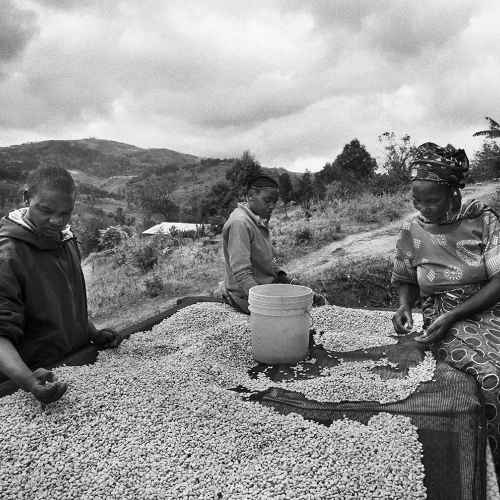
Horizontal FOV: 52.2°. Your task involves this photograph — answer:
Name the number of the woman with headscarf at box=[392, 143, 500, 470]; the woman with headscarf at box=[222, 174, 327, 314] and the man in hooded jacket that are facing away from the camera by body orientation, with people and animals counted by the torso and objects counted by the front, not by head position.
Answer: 0

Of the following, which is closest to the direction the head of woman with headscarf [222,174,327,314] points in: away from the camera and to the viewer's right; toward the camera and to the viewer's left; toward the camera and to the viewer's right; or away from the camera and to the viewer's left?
toward the camera and to the viewer's right

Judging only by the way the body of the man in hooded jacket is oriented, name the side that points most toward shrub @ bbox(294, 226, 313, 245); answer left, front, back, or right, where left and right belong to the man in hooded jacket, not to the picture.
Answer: left

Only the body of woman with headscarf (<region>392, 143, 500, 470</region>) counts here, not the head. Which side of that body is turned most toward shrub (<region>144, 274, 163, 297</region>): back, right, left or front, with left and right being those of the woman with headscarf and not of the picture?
right

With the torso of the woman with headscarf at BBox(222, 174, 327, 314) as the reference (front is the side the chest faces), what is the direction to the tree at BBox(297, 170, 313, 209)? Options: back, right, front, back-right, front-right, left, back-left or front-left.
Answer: back-left

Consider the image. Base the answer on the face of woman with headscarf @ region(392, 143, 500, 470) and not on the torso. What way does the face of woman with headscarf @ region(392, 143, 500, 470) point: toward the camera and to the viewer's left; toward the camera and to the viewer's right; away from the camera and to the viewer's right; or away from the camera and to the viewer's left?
toward the camera and to the viewer's left

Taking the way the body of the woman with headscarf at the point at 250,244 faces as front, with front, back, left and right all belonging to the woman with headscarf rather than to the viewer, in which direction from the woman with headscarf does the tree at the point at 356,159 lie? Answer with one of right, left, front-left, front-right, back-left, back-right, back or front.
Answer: back-left

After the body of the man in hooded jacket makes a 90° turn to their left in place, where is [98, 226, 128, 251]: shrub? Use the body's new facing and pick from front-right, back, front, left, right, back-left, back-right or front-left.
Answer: front-left

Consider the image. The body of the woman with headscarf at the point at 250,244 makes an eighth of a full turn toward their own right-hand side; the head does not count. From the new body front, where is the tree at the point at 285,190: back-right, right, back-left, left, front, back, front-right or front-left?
back

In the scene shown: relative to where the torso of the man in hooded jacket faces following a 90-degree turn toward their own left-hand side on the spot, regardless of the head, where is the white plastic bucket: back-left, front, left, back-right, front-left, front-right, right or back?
front-right

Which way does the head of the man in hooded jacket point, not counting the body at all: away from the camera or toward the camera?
toward the camera

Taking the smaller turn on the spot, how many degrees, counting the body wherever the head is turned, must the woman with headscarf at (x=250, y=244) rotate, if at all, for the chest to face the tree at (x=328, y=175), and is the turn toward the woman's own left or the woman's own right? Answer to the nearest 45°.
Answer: approximately 135° to the woman's own left

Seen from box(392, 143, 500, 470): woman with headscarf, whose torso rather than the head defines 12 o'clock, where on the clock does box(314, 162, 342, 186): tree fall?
The tree is roughly at 4 o'clock from the woman with headscarf.

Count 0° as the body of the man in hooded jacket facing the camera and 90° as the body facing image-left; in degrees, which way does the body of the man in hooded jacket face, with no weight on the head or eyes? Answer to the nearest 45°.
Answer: approximately 315°

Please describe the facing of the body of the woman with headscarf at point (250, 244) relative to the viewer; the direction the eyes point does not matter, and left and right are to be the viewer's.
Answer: facing the viewer and to the right of the viewer

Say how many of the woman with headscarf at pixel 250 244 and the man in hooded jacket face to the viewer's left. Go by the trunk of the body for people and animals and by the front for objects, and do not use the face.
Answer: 0

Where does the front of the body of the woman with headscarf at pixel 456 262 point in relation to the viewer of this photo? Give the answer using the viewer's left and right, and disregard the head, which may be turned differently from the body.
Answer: facing the viewer and to the left of the viewer

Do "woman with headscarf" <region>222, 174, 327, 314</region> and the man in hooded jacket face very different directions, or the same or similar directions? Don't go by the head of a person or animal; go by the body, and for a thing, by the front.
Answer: same or similar directions
